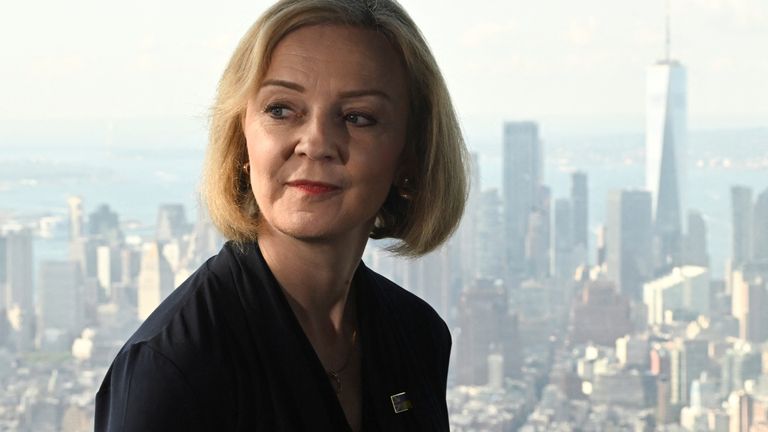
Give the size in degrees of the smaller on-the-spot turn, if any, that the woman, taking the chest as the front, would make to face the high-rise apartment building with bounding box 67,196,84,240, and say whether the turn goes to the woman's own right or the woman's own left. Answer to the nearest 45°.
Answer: approximately 135° to the woman's own left

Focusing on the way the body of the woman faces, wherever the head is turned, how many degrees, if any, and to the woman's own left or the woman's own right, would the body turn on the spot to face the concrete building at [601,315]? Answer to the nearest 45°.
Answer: approximately 135° to the woman's own left

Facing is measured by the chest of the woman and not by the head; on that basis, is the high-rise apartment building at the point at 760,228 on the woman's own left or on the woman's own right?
on the woman's own left

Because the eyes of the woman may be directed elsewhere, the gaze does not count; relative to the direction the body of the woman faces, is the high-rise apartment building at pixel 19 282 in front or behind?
behind

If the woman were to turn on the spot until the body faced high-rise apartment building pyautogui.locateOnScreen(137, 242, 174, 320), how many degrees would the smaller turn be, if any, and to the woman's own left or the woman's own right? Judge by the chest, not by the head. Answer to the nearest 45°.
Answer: approximately 135° to the woman's own left

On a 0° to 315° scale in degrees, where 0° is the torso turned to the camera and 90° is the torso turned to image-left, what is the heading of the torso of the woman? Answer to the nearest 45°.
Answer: approximately 315°

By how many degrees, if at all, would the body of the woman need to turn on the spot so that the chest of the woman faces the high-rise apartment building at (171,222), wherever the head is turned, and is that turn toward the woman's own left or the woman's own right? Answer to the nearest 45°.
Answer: approximately 135° to the woman's own left

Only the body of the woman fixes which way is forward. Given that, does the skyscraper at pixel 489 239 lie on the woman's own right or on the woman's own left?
on the woman's own left

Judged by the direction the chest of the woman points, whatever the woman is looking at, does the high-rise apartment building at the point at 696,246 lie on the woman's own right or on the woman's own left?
on the woman's own left

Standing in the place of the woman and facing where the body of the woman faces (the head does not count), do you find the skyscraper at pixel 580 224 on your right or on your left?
on your left

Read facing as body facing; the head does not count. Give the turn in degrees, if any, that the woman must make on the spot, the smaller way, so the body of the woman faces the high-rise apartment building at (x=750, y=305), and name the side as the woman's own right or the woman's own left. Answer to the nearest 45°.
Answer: approximately 90° to the woman's own left
